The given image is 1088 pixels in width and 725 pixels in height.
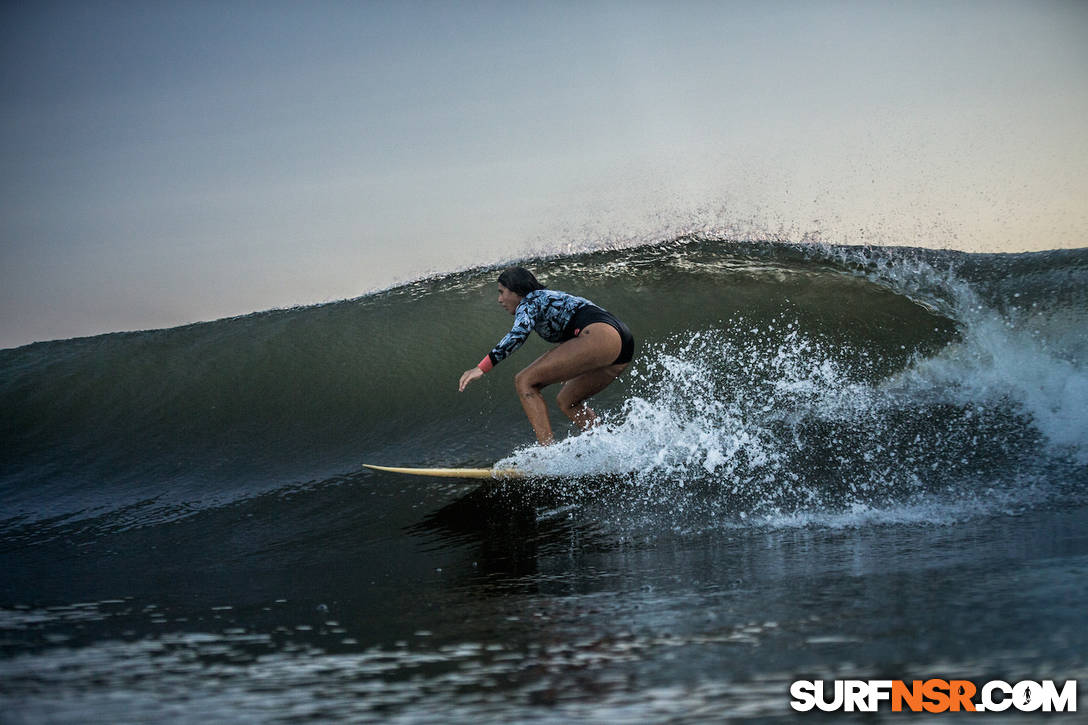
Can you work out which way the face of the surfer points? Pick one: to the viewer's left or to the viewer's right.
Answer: to the viewer's left

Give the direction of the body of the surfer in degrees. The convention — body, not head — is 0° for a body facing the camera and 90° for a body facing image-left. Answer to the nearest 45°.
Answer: approximately 90°
